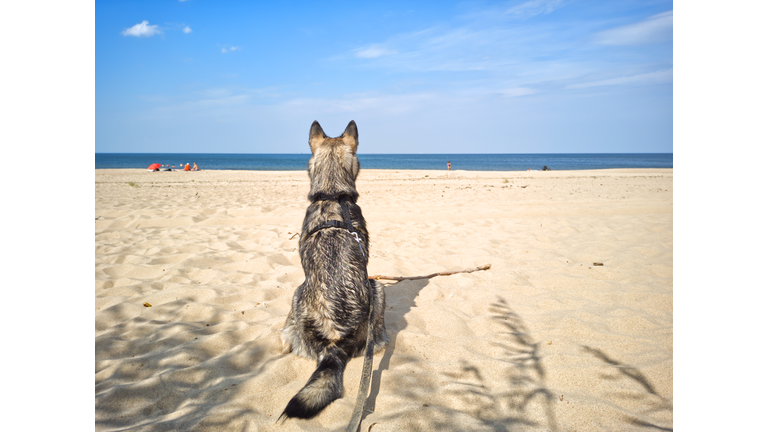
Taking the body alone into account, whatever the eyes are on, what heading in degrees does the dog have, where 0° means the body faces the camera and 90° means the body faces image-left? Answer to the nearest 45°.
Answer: approximately 180°
